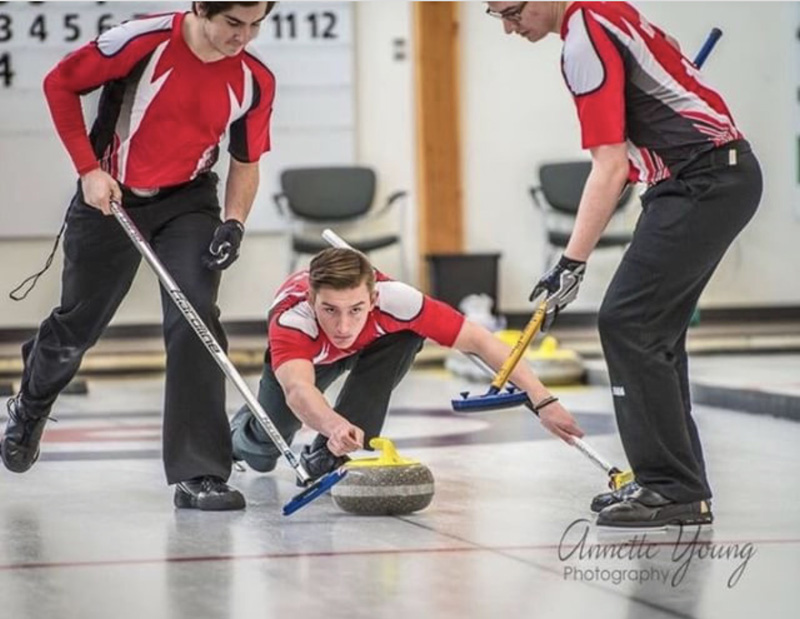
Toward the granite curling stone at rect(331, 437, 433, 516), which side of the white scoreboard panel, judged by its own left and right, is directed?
front

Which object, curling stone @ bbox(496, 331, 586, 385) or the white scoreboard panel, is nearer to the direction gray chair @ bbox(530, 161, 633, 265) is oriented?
the curling stone

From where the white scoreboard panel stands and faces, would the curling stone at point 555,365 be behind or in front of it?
in front

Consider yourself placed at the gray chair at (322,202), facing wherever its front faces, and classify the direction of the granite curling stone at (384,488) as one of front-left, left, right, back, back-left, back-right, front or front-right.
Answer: front-right

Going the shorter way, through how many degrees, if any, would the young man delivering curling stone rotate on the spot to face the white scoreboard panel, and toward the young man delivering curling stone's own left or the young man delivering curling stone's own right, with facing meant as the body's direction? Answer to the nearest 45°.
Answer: approximately 180°

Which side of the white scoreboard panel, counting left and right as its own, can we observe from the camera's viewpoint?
front

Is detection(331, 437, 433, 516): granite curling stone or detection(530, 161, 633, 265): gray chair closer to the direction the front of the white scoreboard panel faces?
the granite curling stone

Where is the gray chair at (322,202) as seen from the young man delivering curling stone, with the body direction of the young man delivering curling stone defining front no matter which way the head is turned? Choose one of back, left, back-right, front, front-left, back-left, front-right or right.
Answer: back

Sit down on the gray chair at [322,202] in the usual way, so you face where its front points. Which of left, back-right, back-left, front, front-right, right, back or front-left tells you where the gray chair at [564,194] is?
front-left

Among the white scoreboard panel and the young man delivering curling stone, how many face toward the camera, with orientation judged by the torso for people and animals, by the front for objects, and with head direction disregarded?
2

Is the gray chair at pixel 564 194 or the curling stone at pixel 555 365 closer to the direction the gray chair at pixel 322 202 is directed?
the curling stone

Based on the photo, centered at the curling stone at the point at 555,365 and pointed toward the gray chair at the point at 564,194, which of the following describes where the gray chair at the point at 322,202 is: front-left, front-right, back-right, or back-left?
front-left

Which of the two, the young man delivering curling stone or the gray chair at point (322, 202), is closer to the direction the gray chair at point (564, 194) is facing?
the young man delivering curling stone

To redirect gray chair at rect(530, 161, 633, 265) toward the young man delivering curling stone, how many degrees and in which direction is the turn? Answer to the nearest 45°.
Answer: approximately 45° to its right

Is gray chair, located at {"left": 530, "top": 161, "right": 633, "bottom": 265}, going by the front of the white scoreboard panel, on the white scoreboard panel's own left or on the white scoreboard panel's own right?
on the white scoreboard panel's own left

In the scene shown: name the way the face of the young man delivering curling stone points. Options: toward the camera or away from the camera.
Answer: toward the camera

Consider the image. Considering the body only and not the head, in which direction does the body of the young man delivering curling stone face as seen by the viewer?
toward the camera

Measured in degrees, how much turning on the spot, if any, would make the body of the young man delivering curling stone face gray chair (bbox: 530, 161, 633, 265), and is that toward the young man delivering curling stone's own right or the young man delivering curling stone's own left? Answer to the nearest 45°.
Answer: approximately 180°
